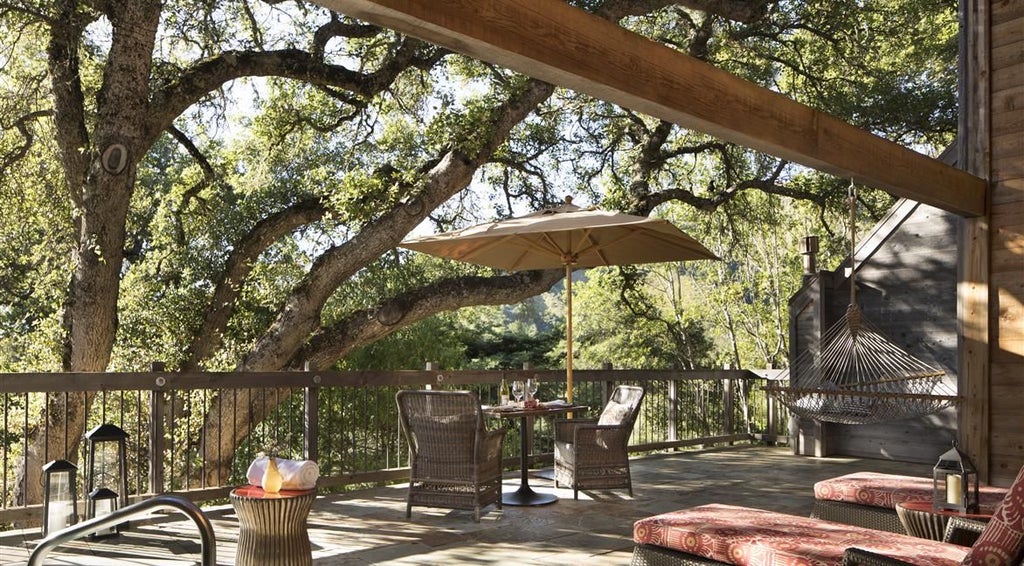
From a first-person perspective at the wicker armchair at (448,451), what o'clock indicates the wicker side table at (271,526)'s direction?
The wicker side table is roughly at 5 o'clock from the wicker armchair.

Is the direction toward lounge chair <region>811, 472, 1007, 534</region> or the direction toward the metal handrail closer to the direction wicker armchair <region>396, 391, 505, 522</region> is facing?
the lounge chair

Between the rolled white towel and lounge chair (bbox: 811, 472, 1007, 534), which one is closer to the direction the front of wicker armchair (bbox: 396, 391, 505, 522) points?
the lounge chair

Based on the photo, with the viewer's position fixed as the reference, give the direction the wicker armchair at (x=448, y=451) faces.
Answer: facing away from the viewer and to the right of the viewer

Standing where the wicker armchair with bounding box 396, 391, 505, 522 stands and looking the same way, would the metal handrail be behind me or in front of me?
behind

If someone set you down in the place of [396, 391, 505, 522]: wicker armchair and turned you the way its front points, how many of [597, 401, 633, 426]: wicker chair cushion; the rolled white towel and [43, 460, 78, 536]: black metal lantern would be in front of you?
1
